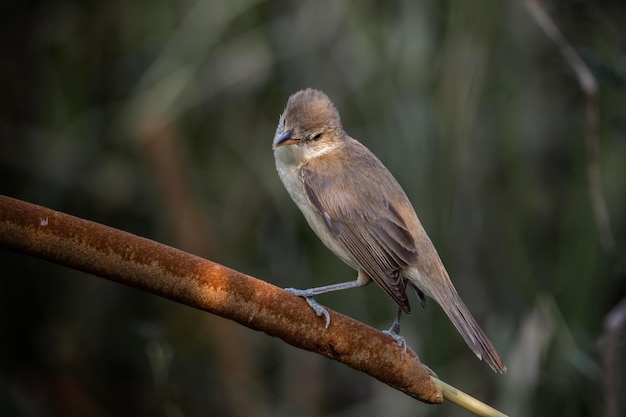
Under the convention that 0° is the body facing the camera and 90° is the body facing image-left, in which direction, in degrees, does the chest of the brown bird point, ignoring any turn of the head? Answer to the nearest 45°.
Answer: approximately 90°
